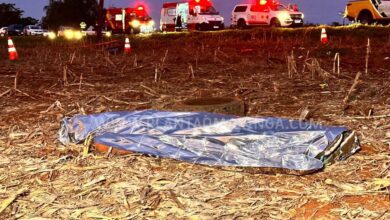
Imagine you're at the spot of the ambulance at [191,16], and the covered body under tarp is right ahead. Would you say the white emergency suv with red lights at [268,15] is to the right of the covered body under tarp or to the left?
left

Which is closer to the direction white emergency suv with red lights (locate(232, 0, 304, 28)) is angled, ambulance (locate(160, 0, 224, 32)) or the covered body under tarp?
the covered body under tarp
